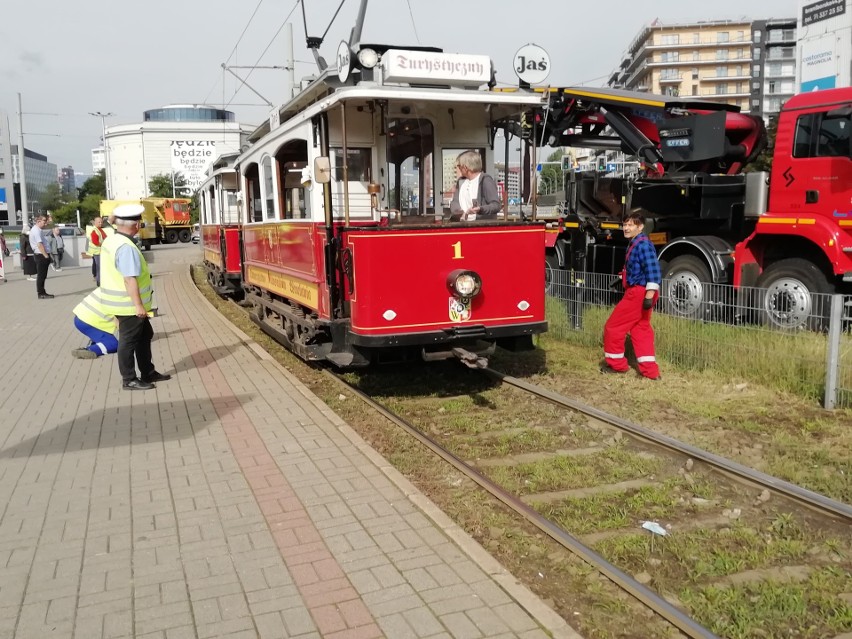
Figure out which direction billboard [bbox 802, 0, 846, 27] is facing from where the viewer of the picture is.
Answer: facing the viewer and to the left of the viewer

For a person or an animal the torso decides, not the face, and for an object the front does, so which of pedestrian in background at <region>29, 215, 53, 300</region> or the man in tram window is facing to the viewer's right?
the pedestrian in background

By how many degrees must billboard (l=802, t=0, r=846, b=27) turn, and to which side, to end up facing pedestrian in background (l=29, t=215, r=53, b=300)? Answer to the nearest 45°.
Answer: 0° — it already faces them

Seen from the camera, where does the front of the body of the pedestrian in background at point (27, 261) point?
to the viewer's right

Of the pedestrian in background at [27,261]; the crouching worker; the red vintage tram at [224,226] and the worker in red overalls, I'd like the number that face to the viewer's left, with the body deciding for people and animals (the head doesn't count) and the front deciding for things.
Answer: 1

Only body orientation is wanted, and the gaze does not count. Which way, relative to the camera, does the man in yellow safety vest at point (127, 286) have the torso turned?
to the viewer's right

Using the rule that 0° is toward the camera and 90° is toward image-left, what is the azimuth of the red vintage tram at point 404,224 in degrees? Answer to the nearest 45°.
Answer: approximately 315°

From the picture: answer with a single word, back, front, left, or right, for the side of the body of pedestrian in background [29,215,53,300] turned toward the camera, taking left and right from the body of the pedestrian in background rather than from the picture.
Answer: right

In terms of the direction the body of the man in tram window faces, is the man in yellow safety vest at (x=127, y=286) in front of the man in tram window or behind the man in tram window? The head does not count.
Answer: in front

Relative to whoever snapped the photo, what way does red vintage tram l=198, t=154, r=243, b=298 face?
facing the viewer and to the right of the viewer
